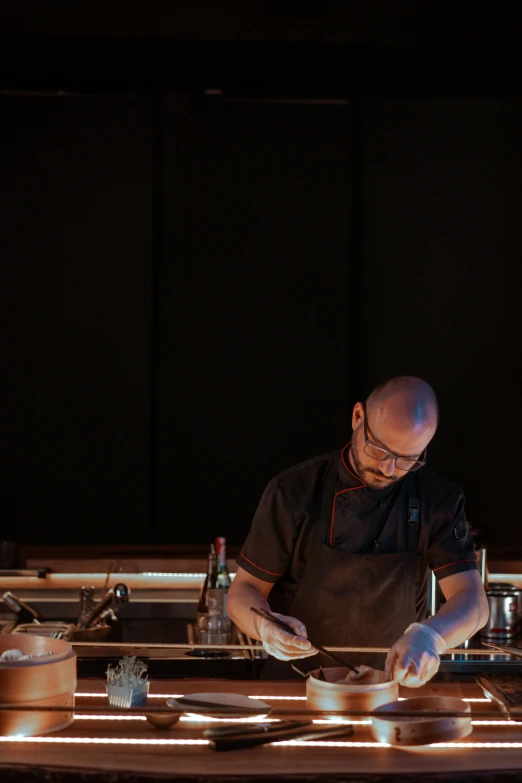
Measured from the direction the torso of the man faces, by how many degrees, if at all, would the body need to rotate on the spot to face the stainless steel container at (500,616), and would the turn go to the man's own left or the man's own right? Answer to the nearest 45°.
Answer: approximately 135° to the man's own left

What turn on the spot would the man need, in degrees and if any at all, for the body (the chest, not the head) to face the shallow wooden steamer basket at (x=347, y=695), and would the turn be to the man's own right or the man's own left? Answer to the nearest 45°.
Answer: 0° — they already face it

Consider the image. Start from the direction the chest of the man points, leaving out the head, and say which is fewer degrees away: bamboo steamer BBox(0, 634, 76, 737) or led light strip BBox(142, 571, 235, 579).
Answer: the bamboo steamer

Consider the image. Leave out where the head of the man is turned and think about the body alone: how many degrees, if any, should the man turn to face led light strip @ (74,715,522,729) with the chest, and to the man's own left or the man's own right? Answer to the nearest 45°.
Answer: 0° — they already face it

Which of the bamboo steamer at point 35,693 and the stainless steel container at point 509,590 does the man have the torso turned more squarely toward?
the bamboo steamer

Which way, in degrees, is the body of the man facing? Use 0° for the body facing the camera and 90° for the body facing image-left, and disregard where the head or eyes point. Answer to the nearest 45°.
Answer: approximately 0°

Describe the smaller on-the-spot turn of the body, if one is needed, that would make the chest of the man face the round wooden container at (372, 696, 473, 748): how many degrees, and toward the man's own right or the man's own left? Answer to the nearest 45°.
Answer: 0° — they already face it
